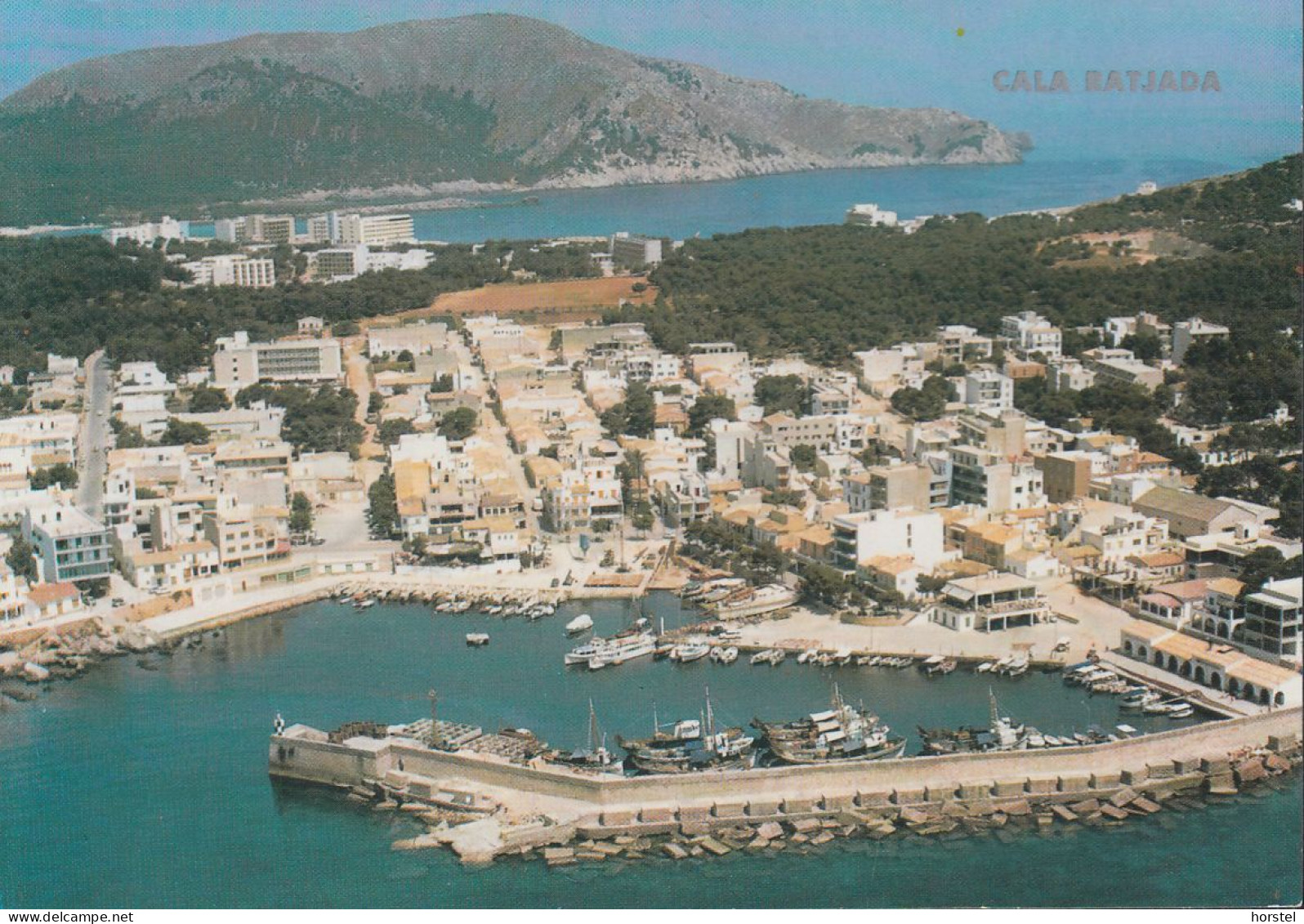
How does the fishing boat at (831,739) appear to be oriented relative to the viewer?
to the viewer's left

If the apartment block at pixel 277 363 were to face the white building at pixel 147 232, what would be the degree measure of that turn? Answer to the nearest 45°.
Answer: approximately 180°

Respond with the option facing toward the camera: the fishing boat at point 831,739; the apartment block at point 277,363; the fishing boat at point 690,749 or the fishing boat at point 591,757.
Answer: the apartment block

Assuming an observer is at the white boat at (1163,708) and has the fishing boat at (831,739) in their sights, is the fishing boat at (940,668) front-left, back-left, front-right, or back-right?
front-right

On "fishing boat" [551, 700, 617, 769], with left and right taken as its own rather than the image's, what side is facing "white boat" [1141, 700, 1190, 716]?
back

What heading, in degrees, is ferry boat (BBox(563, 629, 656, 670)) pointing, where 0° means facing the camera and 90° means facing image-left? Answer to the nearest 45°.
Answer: approximately 45°

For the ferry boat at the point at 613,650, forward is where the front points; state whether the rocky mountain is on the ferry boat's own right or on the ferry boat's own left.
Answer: on the ferry boat's own right

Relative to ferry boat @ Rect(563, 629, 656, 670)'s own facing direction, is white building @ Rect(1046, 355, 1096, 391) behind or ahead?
behind

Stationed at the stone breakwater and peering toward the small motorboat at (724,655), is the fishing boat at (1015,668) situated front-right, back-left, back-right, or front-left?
front-right
